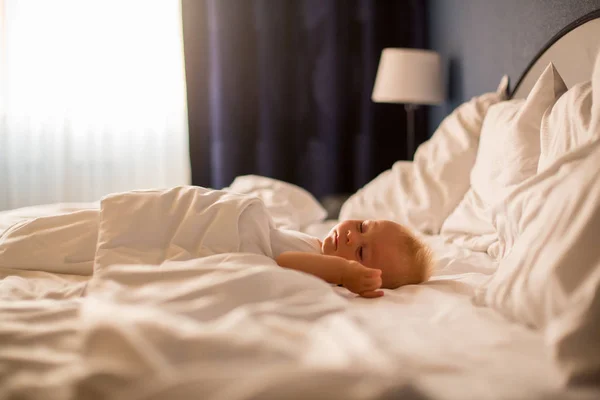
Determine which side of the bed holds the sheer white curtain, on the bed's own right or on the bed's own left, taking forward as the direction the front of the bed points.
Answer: on the bed's own right

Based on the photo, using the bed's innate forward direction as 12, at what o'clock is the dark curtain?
The dark curtain is roughly at 3 o'clock from the bed.

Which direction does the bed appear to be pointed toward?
to the viewer's left
